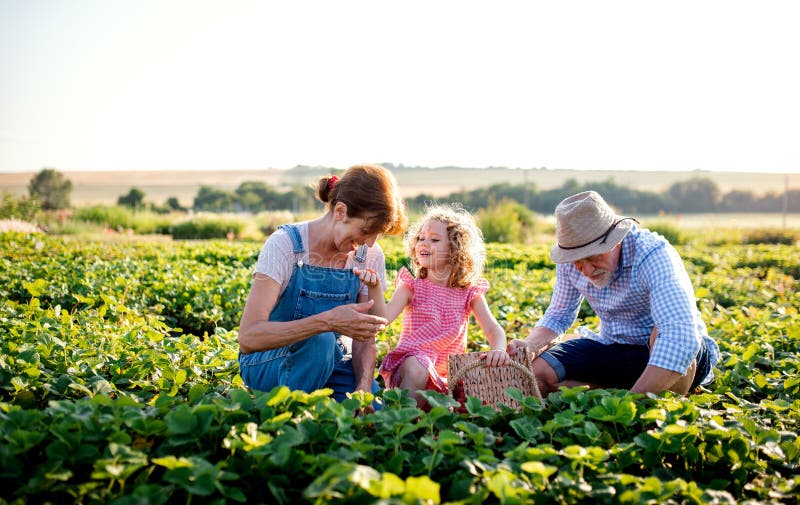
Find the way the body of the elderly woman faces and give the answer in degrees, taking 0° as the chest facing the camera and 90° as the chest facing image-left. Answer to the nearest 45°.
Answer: approximately 315°

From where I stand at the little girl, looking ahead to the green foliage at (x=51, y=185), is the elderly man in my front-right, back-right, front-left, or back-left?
back-right

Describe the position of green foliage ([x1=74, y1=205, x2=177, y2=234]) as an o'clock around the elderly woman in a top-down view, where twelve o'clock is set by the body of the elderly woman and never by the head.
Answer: The green foliage is roughly at 7 o'clock from the elderly woman.

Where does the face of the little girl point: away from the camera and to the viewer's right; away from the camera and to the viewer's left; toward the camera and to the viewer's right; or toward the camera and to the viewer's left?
toward the camera and to the viewer's left

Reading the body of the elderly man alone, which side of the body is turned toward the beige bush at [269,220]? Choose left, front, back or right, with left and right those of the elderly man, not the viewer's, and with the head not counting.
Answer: right

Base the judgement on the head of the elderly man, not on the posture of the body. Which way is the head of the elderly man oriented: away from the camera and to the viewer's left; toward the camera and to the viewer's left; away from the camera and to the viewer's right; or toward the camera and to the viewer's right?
toward the camera and to the viewer's left

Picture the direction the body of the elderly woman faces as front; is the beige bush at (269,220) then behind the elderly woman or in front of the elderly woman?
behind

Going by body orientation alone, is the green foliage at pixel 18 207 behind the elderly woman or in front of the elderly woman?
behind

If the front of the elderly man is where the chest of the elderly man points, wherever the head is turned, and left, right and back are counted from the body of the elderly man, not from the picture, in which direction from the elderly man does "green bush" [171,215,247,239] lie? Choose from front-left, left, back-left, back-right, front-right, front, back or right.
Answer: right

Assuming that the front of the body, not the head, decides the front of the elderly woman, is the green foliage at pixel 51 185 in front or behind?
behind

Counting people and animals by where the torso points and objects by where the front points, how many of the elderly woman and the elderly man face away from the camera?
0

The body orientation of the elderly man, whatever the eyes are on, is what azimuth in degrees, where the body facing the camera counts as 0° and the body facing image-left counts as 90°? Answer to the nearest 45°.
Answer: approximately 45°

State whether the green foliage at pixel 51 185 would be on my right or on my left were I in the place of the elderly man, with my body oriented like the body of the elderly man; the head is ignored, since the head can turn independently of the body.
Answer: on my right

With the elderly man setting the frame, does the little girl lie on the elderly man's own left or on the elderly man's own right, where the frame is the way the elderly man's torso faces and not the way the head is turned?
on the elderly man's own right

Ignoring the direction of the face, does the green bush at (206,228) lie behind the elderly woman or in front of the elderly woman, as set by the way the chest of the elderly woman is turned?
behind
